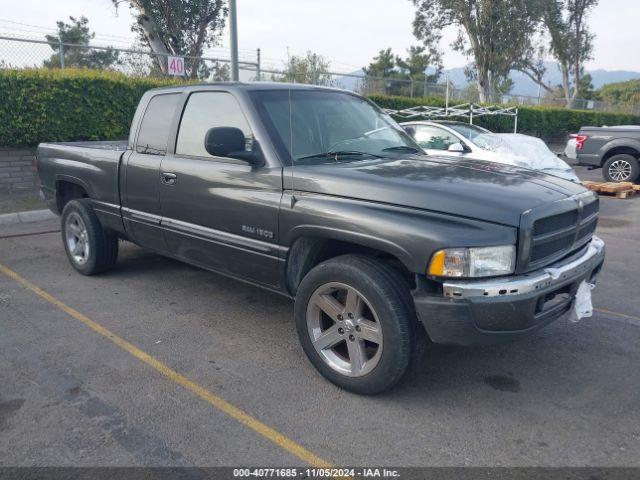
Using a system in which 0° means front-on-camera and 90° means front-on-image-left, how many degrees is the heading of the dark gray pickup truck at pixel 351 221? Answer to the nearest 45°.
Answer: approximately 315°

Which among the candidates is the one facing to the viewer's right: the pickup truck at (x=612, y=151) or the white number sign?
the pickup truck

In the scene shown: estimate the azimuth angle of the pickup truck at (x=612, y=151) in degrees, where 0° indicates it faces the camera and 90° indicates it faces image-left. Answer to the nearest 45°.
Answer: approximately 270°

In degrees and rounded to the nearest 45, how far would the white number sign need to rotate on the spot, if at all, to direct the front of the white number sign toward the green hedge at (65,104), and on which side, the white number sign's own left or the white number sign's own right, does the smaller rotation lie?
approximately 45° to the white number sign's own right

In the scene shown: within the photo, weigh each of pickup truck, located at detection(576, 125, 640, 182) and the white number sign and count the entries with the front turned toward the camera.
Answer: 1

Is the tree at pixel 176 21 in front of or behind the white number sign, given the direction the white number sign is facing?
behind
